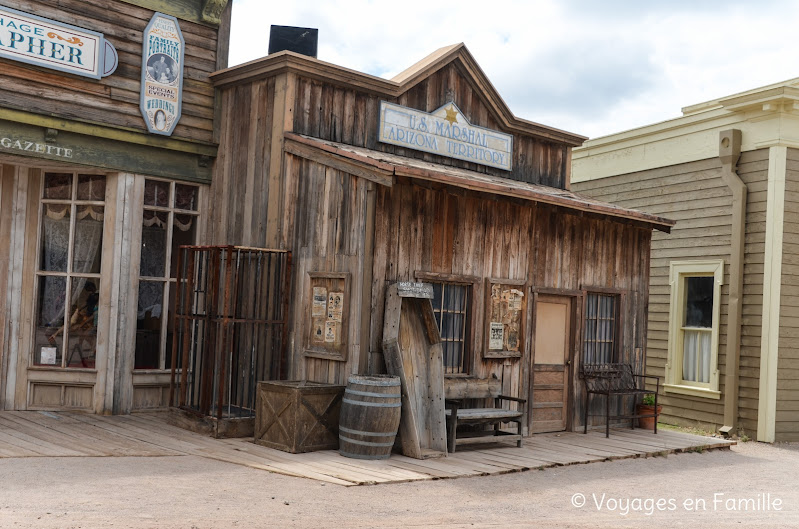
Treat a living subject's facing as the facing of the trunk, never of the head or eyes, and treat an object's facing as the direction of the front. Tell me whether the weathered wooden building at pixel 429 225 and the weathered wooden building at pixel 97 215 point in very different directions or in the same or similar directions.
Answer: same or similar directions

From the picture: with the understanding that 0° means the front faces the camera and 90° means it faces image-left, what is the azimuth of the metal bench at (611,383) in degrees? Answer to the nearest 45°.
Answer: approximately 315°

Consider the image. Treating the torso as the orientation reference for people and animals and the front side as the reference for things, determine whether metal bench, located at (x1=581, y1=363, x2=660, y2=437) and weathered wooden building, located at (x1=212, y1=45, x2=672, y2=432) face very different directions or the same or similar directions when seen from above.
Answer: same or similar directions

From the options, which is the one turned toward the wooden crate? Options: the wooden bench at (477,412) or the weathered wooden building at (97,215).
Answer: the weathered wooden building

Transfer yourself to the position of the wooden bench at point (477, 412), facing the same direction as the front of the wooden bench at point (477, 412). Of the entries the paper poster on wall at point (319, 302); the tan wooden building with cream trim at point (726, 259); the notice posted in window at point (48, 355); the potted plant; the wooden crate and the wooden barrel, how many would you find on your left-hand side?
2

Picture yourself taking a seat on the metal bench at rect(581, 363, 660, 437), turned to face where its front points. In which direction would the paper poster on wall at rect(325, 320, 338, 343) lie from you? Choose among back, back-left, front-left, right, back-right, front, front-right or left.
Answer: right

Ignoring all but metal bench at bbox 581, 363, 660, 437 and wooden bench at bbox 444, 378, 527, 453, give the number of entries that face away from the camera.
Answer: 0

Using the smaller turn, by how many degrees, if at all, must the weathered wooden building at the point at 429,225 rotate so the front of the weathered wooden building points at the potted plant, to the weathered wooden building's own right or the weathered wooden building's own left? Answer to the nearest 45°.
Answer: approximately 90° to the weathered wooden building's own left

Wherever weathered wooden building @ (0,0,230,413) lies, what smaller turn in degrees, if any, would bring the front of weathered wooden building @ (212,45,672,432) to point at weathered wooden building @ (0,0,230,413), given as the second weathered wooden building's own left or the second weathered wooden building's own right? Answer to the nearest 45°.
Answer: approximately 135° to the second weathered wooden building's own right

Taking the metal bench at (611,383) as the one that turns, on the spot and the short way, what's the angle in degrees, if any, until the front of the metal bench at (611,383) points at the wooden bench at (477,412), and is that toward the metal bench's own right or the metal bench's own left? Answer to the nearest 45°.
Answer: approximately 90° to the metal bench's own right

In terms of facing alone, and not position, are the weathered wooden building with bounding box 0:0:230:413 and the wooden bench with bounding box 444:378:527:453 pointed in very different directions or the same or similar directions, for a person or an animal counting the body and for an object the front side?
same or similar directions

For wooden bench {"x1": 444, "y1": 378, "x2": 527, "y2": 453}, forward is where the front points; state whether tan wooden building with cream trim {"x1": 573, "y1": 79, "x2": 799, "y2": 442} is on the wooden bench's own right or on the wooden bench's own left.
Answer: on the wooden bench's own left

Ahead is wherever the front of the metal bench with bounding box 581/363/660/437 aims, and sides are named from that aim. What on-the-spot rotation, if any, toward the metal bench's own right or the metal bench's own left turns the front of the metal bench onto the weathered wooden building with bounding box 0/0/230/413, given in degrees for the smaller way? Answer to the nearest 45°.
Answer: approximately 90° to the metal bench's own right

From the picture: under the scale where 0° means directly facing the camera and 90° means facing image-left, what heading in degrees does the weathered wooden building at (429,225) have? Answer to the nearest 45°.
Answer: approximately 315°

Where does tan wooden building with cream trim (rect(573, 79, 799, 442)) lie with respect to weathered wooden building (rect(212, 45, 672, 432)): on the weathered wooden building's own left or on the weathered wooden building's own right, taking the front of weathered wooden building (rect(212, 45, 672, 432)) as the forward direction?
on the weathered wooden building's own left
